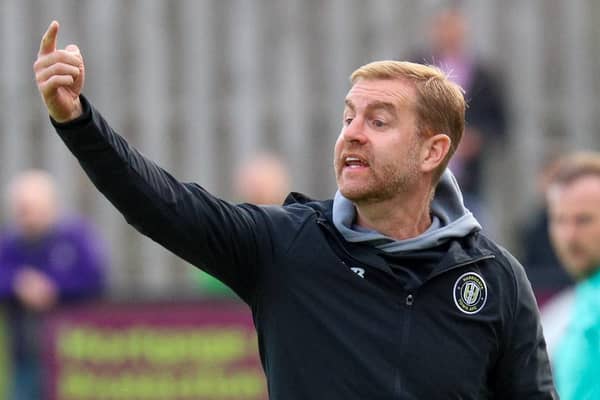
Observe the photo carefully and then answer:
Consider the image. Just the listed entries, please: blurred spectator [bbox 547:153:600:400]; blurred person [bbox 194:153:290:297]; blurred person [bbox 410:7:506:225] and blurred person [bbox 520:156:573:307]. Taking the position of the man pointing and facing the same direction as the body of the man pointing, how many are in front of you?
0

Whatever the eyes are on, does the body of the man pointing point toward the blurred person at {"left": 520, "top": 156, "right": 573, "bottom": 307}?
no

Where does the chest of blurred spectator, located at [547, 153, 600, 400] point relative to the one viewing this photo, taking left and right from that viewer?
facing the viewer and to the left of the viewer

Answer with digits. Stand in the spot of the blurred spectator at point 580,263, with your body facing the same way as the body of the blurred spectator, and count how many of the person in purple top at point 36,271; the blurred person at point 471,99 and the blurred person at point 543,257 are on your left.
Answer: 0

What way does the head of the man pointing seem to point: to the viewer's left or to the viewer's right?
to the viewer's left

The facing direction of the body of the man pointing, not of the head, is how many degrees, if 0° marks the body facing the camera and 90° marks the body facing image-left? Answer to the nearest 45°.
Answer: approximately 45°

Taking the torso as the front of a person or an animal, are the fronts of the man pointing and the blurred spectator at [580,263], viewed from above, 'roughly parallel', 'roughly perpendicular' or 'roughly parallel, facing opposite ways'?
roughly parallel

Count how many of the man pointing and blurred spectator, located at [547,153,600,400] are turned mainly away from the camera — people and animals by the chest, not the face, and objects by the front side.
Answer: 0

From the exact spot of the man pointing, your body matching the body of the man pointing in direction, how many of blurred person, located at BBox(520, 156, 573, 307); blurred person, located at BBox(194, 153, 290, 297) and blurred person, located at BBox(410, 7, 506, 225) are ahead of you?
0

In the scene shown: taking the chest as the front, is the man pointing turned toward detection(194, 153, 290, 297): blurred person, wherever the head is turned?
no

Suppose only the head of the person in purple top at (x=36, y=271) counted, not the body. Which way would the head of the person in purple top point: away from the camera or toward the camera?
toward the camera

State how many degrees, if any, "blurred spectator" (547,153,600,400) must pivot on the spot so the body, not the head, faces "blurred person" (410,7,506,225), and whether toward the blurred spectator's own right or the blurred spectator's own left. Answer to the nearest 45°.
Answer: approximately 135° to the blurred spectator's own right

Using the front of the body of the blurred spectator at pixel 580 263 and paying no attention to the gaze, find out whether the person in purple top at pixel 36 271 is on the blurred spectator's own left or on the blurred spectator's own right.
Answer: on the blurred spectator's own right

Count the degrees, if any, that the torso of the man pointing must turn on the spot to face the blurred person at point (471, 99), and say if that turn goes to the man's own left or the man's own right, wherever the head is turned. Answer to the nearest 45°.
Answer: approximately 135° to the man's own right
